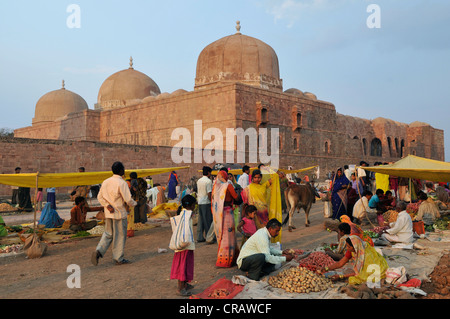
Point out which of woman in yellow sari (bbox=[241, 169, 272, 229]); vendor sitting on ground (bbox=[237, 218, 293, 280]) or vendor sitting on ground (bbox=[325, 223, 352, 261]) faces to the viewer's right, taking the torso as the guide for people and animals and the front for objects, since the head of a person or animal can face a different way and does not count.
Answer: vendor sitting on ground (bbox=[237, 218, 293, 280])

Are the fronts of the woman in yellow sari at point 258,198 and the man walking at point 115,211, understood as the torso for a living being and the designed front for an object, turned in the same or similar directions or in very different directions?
very different directions

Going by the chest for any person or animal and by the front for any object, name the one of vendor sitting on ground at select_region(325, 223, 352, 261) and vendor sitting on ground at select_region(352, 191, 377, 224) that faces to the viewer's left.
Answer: vendor sitting on ground at select_region(325, 223, 352, 261)

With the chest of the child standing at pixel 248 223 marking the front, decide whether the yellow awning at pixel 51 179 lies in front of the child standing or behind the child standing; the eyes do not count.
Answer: behind

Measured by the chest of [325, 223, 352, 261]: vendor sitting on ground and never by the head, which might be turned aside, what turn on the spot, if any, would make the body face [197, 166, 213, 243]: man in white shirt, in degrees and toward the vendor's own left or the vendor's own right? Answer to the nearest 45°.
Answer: approximately 45° to the vendor's own right

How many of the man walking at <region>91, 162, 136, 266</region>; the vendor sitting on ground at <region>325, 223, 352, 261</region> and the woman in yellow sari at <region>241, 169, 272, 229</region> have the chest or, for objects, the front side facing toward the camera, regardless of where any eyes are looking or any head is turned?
1

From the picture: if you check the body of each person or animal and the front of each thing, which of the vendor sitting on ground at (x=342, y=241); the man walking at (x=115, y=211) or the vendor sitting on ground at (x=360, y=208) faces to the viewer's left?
the vendor sitting on ground at (x=342, y=241)

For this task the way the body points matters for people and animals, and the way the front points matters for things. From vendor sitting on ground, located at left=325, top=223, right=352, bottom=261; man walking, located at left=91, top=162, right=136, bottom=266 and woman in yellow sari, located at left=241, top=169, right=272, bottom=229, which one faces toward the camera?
the woman in yellow sari

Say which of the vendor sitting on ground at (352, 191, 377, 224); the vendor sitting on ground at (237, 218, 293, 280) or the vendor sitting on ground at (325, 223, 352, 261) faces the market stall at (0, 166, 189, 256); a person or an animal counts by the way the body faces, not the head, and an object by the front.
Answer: the vendor sitting on ground at (325, 223, 352, 261)

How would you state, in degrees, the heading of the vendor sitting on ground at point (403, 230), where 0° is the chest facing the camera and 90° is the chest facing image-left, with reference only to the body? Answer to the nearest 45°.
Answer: approximately 135°

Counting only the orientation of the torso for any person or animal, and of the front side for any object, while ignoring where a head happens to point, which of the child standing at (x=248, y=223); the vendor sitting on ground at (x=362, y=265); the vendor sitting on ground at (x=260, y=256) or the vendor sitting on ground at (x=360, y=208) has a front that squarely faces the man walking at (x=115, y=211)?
the vendor sitting on ground at (x=362, y=265)

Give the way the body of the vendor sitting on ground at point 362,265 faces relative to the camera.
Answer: to the viewer's left

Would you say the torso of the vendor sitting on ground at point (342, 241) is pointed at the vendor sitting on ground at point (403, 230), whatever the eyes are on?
no

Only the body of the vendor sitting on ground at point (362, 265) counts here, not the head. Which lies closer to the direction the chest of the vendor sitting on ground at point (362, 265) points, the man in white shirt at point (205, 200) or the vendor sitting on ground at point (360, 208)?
the man in white shirt

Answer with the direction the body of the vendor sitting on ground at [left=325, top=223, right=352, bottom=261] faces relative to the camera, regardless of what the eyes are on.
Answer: to the viewer's left

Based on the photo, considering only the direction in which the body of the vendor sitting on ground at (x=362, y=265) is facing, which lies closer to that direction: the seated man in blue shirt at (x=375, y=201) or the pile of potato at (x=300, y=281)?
the pile of potato
